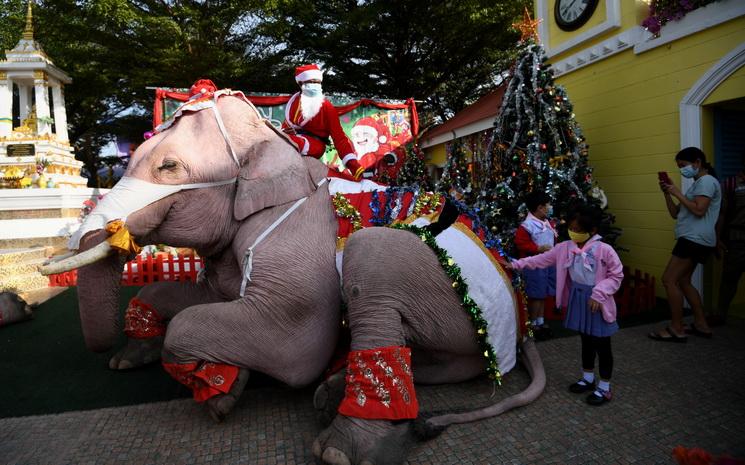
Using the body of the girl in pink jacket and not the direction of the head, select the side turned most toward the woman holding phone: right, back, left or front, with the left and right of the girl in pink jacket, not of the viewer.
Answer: back

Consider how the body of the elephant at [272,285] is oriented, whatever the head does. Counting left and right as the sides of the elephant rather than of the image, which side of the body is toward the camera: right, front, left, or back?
left

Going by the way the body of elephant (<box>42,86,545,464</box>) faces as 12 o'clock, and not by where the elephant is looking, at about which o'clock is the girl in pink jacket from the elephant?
The girl in pink jacket is roughly at 6 o'clock from the elephant.

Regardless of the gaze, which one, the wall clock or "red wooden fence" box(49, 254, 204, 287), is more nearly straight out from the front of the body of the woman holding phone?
the red wooden fence

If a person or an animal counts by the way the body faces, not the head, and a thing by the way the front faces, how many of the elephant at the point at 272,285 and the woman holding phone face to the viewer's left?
2

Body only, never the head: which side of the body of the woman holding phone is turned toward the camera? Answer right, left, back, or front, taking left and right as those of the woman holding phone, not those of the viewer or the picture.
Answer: left
